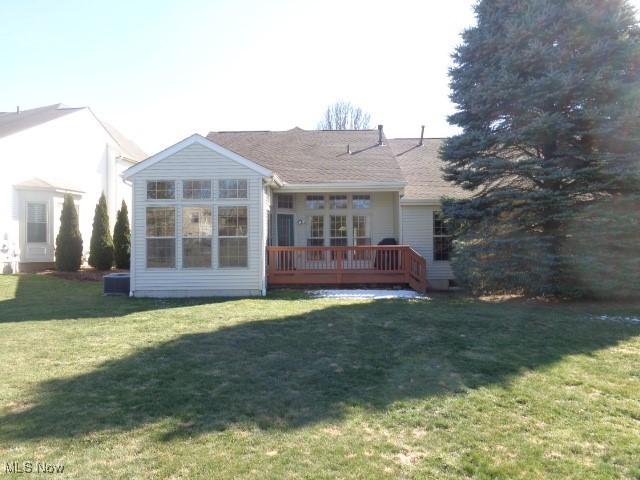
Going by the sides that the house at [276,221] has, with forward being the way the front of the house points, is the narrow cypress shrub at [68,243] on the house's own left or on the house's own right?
on the house's own left

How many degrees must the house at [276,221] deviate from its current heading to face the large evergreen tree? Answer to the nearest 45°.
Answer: approximately 135° to its right

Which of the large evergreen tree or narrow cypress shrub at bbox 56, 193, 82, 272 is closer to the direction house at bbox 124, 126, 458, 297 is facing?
the narrow cypress shrub

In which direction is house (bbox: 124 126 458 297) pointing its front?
away from the camera

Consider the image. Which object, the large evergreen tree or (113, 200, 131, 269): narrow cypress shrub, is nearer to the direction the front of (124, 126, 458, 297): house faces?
the narrow cypress shrub

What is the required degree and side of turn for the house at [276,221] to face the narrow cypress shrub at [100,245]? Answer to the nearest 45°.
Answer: approximately 45° to its left

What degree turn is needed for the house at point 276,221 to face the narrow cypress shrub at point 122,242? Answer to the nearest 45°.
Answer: approximately 45° to its left
